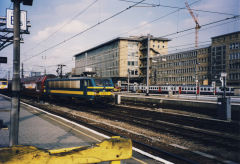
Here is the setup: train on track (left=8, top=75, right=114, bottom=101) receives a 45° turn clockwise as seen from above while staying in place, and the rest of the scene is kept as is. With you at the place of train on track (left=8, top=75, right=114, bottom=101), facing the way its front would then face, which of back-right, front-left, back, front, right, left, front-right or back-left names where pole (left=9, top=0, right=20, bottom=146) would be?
front

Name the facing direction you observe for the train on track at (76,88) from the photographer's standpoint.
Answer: facing the viewer and to the right of the viewer
